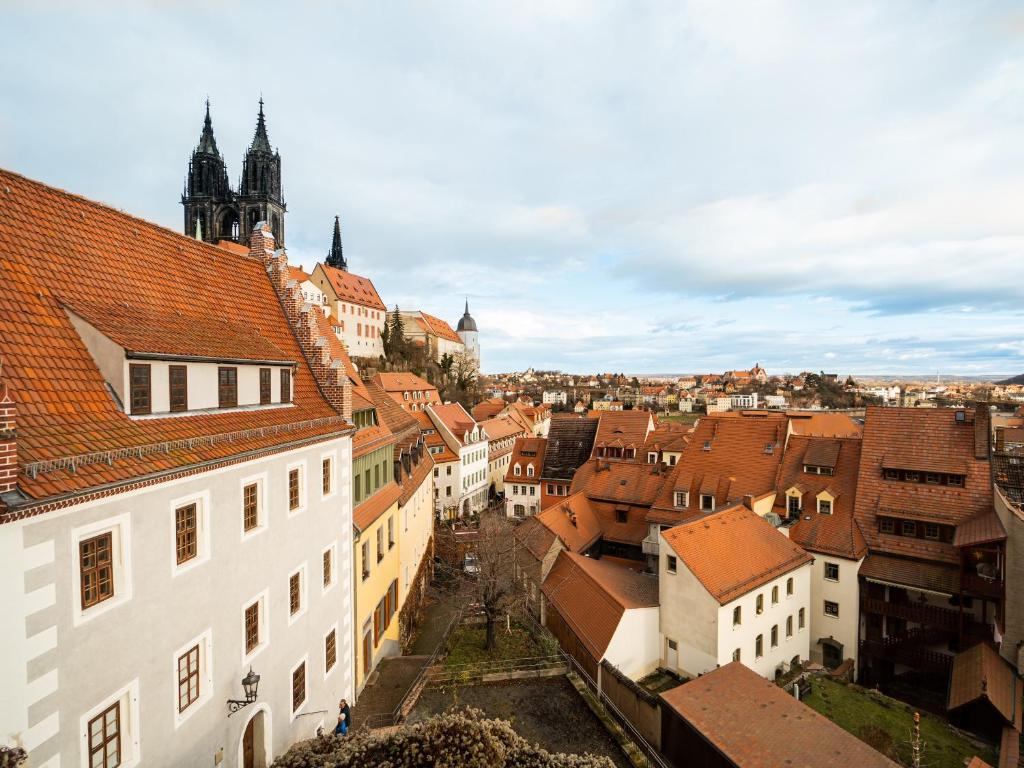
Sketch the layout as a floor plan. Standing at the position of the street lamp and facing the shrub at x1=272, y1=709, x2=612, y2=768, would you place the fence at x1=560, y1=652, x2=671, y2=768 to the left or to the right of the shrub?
left

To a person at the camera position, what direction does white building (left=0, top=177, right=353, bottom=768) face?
facing the viewer and to the right of the viewer

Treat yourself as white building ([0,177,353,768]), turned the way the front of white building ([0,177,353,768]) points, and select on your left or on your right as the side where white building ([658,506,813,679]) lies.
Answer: on your left

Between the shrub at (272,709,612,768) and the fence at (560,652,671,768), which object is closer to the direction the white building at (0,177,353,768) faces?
the shrub

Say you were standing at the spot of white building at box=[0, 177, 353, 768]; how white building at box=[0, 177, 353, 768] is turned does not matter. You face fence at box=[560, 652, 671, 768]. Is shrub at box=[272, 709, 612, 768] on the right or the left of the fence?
right

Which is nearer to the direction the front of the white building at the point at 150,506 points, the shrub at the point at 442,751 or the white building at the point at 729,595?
the shrub

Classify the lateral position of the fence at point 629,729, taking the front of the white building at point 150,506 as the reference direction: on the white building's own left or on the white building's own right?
on the white building's own left

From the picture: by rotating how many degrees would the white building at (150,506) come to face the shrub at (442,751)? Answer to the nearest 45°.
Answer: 0° — it already faces it
